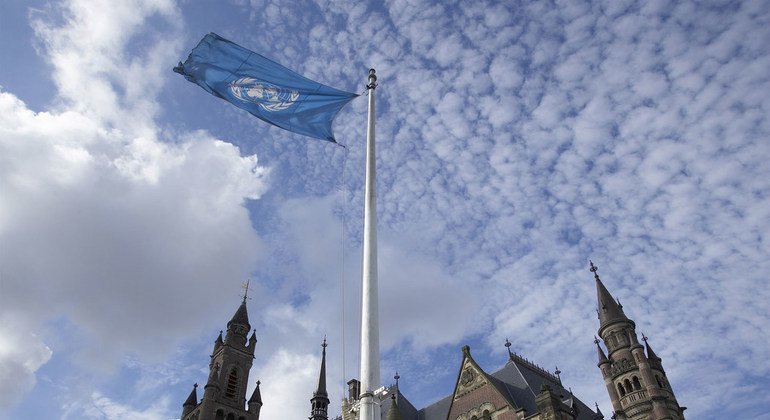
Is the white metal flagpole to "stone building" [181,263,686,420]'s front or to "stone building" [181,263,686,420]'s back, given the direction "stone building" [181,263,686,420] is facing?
to the front

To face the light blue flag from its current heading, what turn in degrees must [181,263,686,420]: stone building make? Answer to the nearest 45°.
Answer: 0° — it already faces it

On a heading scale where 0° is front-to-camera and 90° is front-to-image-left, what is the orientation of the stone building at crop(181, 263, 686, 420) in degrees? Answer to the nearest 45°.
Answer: approximately 45°
